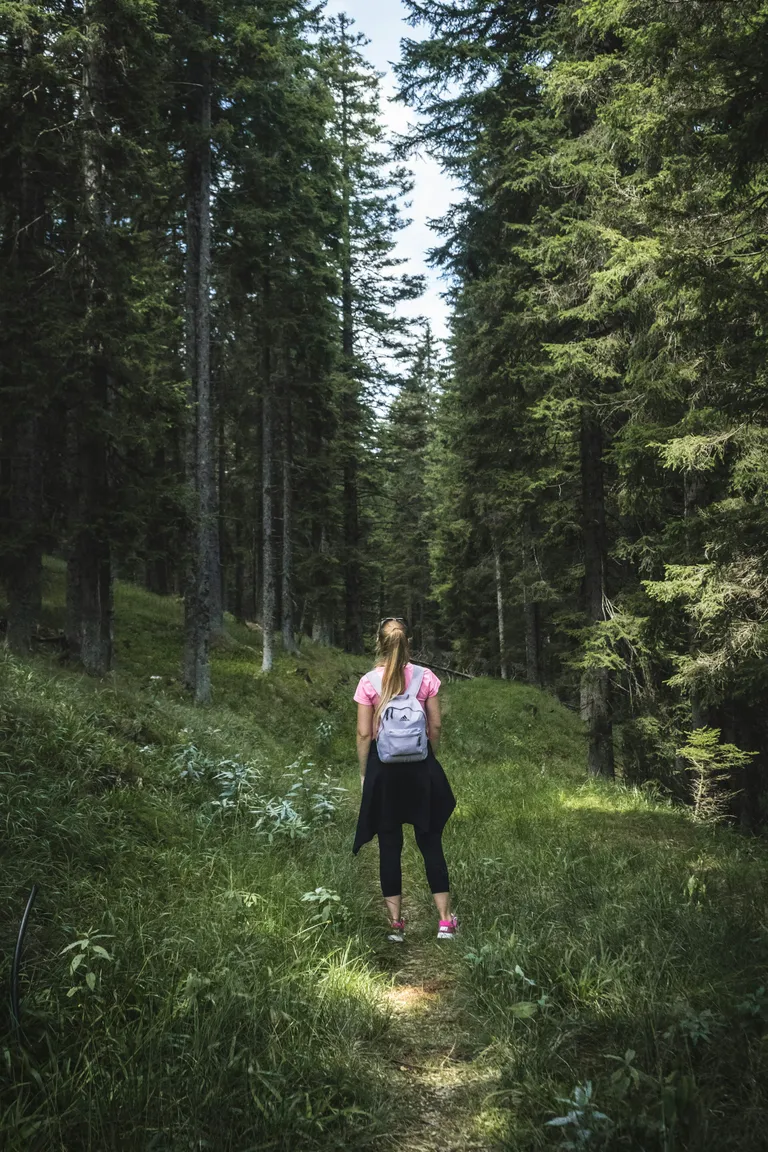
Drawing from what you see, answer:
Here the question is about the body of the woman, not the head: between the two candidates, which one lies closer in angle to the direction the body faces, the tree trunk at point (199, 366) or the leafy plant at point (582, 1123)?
the tree trunk

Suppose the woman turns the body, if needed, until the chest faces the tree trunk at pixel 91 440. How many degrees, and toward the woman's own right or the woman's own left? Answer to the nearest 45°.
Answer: approximately 45° to the woman's own left

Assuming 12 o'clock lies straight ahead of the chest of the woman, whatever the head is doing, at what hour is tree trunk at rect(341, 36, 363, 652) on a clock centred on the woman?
The tree trunk is roughly at 12 o'clock from the woman.

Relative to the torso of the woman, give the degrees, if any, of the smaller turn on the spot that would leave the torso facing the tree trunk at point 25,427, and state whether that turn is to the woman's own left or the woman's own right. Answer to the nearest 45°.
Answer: approximately 45° to the woman's own left

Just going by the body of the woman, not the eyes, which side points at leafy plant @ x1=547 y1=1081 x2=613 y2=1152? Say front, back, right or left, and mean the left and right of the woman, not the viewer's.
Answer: back

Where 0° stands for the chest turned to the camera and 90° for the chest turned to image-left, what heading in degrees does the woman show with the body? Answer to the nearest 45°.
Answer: approximately 180°

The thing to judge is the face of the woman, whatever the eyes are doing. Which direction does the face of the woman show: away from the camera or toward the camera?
away from the camera

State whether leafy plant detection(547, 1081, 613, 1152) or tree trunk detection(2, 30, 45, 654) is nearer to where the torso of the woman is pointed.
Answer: the tree trunk
